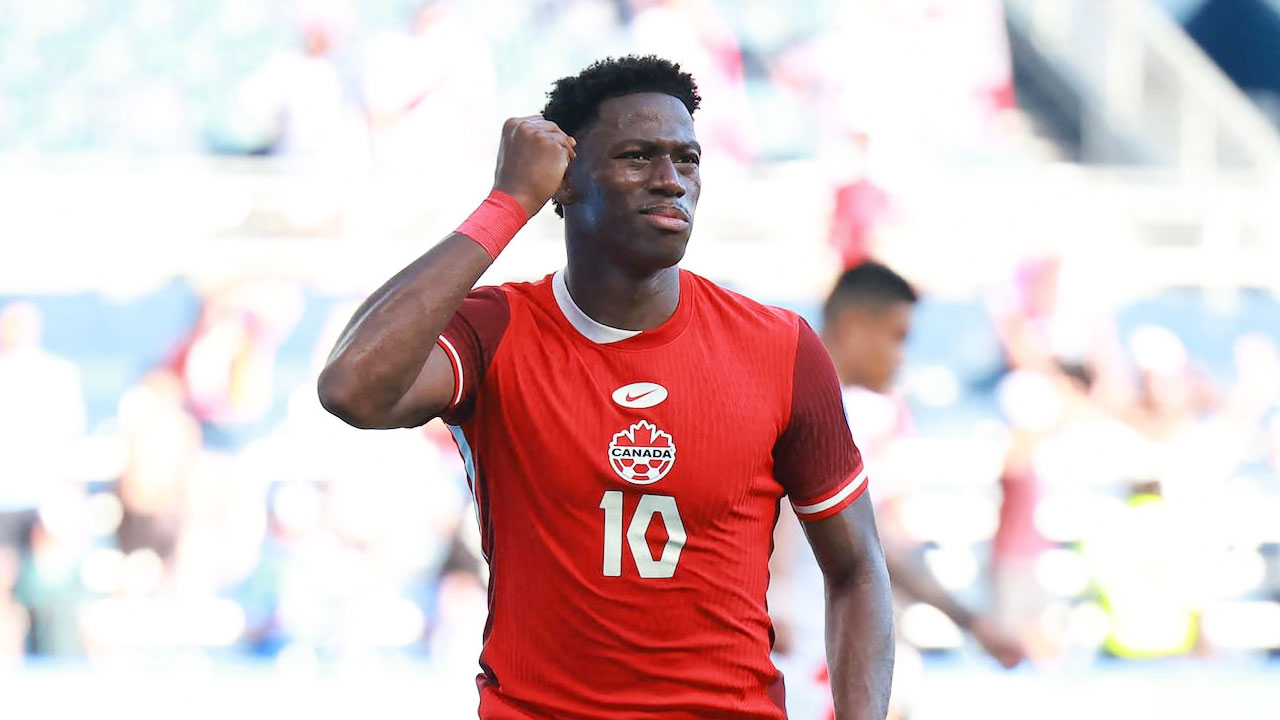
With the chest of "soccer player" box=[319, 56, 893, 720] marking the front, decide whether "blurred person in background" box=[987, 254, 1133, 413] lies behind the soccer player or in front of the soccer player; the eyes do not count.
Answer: behind

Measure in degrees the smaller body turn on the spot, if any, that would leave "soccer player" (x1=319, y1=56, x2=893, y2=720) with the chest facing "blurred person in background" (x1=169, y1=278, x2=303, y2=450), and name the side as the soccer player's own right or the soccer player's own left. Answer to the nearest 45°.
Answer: approximately 180°

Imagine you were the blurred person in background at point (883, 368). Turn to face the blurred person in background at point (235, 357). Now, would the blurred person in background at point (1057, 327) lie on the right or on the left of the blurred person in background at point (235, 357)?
right

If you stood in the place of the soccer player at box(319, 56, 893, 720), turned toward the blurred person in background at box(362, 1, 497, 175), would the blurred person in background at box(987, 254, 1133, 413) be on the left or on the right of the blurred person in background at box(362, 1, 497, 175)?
right

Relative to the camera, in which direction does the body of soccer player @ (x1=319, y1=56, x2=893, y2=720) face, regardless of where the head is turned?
toward the camera

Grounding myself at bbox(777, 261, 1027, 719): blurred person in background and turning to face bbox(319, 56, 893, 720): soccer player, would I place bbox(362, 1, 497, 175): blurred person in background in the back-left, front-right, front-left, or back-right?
back-right

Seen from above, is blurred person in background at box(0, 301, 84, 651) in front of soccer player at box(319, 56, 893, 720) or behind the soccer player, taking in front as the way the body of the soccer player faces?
behind

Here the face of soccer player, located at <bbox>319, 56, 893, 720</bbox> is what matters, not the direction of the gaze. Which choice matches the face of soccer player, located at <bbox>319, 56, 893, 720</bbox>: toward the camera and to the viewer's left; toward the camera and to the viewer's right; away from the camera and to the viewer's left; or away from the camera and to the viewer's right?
toward the camera and to the viewer's right

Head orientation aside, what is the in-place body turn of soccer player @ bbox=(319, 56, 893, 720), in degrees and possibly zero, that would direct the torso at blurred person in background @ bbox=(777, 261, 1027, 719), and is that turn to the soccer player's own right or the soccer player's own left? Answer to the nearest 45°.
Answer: approximately 180°

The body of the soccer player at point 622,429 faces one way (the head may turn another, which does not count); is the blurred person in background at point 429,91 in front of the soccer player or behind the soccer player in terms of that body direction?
behind
